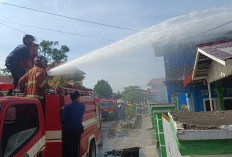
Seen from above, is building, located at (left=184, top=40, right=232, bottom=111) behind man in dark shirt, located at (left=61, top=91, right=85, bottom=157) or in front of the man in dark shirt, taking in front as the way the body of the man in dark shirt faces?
in front

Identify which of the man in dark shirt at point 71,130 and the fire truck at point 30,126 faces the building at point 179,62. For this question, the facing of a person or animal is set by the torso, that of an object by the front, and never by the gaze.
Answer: the man in dark shirt

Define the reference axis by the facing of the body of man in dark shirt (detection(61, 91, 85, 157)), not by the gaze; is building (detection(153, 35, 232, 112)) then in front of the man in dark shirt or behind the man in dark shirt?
in front

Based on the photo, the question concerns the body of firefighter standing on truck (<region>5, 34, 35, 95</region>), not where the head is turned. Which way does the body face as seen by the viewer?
to the viewer's right

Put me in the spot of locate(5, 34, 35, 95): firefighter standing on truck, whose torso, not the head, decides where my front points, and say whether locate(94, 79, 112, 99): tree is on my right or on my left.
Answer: on my left

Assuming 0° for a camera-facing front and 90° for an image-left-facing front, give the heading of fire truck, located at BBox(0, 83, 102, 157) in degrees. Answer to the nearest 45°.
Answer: approximately 45°

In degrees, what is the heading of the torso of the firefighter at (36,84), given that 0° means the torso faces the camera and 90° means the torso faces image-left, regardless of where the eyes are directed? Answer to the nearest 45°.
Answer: approximately 225°
